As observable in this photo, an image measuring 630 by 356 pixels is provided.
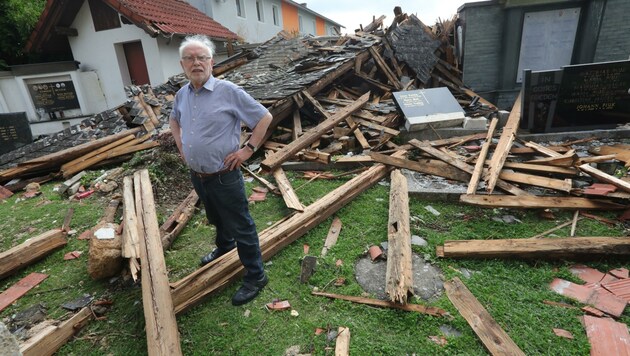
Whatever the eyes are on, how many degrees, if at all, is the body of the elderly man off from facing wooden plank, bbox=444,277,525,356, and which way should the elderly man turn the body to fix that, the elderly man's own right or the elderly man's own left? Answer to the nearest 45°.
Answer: approximately 90° to the elderly man's own left

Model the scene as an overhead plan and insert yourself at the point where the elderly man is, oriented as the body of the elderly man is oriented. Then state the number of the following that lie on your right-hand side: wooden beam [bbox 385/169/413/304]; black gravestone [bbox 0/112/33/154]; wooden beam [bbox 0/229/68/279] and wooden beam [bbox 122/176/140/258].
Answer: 3

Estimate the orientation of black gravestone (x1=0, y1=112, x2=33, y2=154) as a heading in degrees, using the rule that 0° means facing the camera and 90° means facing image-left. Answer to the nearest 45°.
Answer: approximately 315°

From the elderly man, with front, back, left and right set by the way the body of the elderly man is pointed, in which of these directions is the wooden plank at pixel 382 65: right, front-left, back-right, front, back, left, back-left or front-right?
back

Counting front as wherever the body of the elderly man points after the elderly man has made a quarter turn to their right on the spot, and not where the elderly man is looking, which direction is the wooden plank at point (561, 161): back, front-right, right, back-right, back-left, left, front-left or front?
back-right

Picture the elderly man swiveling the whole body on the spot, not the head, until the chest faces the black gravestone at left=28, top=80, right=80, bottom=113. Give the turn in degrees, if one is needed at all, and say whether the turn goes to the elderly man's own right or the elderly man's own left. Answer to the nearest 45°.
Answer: approximately 90° to the elderly man's own right
